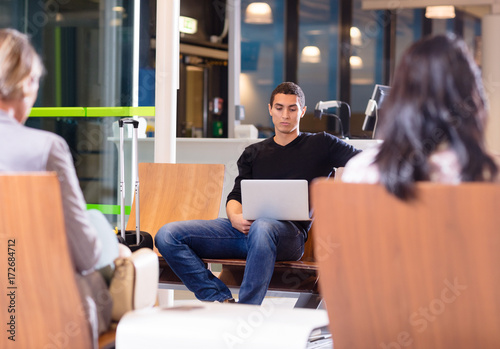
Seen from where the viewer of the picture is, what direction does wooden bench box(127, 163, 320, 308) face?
facing the viewer

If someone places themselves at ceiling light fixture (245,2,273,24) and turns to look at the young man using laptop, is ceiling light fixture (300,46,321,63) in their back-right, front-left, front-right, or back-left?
back-left

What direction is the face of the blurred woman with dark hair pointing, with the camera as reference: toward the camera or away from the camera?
away from the camera

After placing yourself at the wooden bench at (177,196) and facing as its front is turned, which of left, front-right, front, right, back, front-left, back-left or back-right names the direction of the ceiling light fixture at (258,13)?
back

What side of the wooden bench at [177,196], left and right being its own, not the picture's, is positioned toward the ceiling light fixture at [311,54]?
back

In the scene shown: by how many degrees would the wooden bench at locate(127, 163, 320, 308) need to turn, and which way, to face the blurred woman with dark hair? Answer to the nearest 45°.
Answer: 0° — it already faces them
